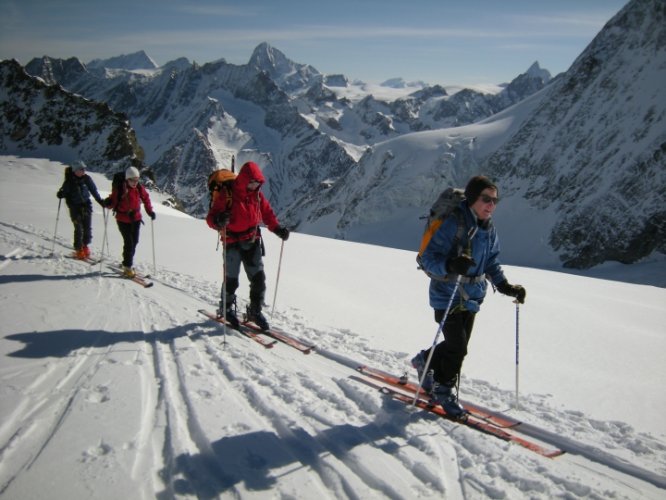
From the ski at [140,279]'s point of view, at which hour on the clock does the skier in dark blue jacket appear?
The skier in dark blue jacket is roughly at 1 o'clock from the ski.

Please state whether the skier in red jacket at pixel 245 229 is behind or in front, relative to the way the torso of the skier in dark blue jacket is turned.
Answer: behind

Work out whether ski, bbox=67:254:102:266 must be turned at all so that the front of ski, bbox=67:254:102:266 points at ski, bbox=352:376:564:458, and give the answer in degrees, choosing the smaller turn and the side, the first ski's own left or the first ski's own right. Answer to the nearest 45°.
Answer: approximately 45° to the first ski's own right

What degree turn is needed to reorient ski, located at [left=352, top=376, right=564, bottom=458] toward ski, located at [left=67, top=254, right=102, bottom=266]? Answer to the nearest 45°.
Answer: approximately 180°

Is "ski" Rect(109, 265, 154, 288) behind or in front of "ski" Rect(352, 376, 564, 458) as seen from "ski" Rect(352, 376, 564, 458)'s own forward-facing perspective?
behind

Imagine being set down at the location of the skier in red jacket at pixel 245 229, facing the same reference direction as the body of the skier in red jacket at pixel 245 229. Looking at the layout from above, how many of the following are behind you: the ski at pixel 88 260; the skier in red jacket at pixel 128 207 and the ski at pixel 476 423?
2

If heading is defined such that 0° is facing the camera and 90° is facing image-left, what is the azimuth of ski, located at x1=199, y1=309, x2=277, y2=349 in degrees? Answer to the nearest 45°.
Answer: approximately 315°
